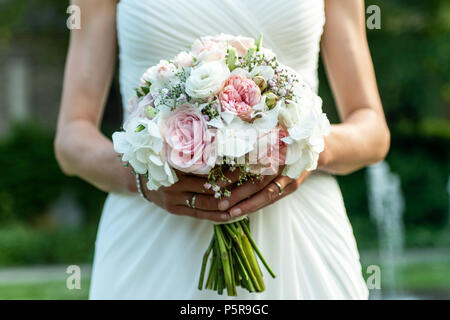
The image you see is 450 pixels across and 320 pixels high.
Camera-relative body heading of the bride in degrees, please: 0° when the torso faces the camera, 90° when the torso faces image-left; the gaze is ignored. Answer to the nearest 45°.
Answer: approximately 0°
